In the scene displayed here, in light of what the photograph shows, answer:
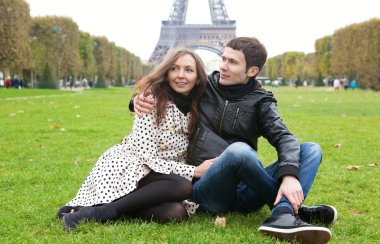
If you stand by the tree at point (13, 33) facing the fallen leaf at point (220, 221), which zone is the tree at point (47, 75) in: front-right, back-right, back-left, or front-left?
back-left

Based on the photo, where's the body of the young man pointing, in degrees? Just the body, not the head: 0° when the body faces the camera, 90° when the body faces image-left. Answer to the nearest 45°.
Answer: approximately 0°

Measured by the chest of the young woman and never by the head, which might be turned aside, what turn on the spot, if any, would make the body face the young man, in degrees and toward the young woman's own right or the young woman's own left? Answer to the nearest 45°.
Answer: approximately 45° to the young woman's own left

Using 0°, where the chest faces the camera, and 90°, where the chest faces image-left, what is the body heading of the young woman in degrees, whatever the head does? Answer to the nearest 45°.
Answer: approximately 315°

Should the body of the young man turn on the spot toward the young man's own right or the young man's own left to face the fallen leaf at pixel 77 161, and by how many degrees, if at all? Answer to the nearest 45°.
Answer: approximately 135° to the young man's own right

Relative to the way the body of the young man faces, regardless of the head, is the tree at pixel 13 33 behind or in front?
behind
